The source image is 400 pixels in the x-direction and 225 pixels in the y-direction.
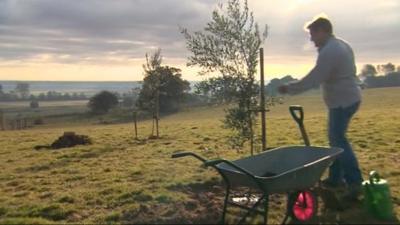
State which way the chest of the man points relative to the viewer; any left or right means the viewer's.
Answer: facing to the left of the viewer

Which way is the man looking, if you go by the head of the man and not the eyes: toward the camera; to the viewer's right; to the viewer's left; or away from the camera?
to the viewer's left

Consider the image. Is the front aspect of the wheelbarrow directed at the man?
yes

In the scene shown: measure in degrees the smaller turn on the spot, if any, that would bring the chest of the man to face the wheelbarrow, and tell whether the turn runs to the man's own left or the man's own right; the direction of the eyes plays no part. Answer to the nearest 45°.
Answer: approximately 45° to the man's own left

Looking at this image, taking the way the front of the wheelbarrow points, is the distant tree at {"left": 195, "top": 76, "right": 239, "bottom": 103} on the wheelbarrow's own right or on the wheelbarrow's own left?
on the wheelbarrow's own left

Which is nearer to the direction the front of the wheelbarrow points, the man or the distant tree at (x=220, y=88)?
the man

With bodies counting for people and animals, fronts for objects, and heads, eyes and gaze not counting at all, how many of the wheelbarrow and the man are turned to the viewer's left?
1

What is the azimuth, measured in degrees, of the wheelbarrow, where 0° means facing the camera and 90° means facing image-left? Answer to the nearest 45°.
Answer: approximately 225°

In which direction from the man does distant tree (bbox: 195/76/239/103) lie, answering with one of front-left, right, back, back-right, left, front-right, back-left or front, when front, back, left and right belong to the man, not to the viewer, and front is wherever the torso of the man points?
front-right

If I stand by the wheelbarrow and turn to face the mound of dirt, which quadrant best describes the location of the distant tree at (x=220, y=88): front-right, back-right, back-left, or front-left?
front-right
